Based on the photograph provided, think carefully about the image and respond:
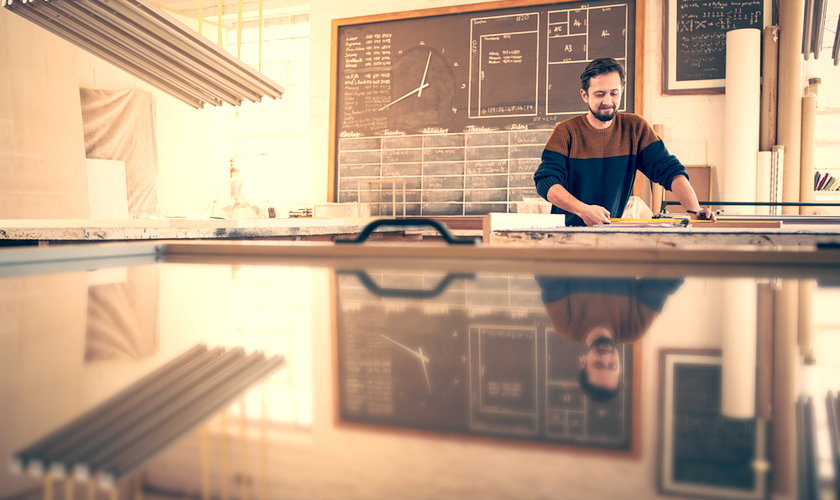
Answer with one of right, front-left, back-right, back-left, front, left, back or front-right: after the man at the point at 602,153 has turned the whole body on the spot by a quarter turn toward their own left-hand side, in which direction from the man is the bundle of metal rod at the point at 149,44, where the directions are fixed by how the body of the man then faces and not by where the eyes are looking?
back-right

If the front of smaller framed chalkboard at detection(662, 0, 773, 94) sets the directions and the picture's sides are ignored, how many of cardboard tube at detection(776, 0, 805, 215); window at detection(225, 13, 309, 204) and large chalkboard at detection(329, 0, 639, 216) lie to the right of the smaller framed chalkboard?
2

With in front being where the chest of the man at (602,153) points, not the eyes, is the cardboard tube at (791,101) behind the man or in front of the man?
behind

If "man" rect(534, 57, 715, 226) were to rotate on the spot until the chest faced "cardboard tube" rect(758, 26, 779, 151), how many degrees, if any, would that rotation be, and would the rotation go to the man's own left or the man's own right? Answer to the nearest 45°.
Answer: approximately 135° to the man's own left

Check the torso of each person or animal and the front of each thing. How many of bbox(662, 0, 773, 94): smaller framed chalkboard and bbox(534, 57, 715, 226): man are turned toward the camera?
2

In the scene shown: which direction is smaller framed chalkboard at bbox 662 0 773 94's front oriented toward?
toward the camera

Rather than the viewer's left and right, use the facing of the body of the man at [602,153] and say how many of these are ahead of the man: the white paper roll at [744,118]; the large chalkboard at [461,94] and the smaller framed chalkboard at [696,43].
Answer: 0

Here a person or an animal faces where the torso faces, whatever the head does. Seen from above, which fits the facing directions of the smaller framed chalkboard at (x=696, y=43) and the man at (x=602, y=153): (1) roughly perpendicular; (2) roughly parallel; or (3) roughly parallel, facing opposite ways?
roughly parallel

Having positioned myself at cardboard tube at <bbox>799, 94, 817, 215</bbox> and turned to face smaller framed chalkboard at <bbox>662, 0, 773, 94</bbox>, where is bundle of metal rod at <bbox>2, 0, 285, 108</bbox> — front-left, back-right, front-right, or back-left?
front-left

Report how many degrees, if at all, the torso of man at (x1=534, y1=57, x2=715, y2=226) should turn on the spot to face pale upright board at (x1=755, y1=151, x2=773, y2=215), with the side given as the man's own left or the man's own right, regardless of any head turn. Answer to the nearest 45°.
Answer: approximately 135° to the man's own left

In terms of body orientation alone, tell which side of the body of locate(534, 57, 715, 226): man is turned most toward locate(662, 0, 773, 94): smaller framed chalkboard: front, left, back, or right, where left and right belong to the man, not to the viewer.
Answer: back

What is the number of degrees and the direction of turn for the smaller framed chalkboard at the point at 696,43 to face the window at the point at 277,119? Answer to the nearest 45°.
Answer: approximately 90° to its right

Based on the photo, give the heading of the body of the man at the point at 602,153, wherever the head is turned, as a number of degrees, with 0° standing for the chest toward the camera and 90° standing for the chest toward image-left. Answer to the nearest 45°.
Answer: approximately 0°
